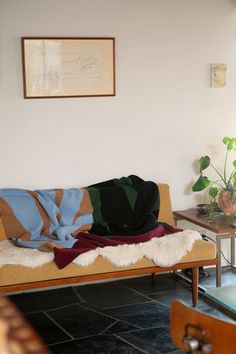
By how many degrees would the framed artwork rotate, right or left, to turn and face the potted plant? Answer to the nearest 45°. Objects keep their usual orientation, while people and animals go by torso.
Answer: approximately 90° to its left

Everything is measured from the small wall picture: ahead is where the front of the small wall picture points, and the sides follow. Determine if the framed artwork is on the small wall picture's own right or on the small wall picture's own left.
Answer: on the small wall picture's own right

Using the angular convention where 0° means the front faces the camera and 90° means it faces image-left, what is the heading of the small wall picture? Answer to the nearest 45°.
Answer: approximately 0°

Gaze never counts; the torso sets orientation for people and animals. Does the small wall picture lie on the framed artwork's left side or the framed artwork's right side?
on its left

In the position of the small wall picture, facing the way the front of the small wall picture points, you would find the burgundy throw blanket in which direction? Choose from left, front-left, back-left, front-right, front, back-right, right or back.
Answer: front-right

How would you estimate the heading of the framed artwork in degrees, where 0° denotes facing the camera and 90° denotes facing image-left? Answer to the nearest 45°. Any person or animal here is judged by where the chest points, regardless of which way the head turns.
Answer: approximately 0°
